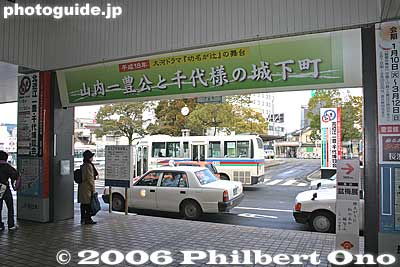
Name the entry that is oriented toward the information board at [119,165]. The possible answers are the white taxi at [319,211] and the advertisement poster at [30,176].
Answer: the white taxi

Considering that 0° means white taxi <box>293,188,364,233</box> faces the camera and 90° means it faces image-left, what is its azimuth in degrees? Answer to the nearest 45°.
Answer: approximately 90°

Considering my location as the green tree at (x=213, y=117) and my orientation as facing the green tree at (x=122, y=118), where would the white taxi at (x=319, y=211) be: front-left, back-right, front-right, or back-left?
back-left

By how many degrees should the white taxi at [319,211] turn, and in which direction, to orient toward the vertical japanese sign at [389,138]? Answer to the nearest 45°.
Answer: approximately 90° to its left

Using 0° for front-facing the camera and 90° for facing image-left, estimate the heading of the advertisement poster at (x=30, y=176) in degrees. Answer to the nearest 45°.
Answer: approximately 0°

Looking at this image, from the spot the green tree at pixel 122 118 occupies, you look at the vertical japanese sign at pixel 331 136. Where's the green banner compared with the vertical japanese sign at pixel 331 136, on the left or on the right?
right

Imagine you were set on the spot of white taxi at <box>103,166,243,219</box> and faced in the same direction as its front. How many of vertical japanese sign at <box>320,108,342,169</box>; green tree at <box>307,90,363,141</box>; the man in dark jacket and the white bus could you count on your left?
1

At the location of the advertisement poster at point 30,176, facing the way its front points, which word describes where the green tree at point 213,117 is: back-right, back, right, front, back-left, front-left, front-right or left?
back-left

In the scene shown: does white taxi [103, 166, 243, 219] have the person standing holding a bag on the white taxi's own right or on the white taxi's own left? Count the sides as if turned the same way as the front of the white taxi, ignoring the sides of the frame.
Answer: on the white taxi's own left
